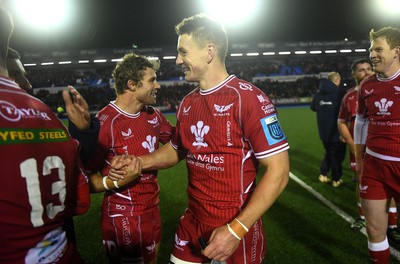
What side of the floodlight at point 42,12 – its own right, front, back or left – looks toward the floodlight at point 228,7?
left

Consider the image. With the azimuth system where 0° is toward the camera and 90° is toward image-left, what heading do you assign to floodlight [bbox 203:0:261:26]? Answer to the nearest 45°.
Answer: approximately 0°

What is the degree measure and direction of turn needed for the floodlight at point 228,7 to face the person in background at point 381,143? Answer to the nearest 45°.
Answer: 0° — it already faces them

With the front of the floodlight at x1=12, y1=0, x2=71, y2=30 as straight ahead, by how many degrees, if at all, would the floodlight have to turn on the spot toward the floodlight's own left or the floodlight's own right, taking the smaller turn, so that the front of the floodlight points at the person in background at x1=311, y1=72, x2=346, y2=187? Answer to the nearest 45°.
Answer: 0° — it already faces them

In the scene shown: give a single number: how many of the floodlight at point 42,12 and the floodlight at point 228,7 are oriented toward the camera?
2

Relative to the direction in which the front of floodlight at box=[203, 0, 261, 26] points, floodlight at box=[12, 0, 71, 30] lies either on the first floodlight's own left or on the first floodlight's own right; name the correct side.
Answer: on the first floodlight's own right

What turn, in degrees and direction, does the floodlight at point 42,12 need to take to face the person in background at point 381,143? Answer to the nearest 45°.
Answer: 0° — it already faces them

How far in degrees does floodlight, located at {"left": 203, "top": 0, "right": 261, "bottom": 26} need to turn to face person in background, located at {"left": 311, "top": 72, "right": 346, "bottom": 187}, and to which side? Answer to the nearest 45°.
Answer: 0° — it already faces them
